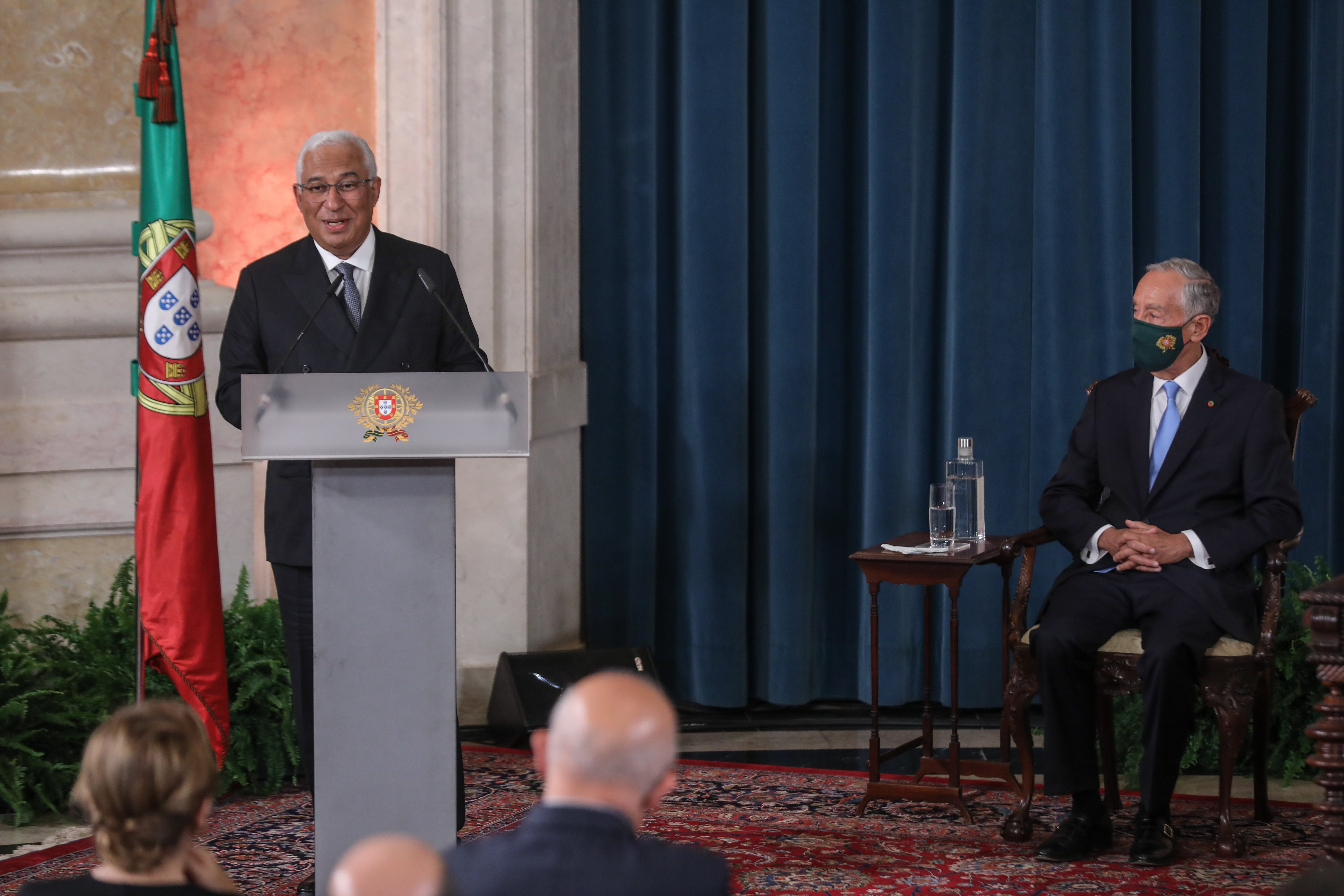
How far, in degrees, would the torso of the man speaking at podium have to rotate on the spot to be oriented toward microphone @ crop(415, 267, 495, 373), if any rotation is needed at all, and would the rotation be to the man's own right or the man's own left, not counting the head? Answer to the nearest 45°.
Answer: approximately 45° to the man's own left

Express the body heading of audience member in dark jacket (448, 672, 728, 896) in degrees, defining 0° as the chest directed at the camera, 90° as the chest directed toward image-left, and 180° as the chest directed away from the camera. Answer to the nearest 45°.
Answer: approximately 180°

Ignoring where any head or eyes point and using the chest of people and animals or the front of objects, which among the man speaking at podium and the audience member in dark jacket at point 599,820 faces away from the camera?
the audience member in dark jacket

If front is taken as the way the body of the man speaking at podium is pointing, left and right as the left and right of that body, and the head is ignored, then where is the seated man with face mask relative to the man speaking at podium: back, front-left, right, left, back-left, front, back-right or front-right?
left

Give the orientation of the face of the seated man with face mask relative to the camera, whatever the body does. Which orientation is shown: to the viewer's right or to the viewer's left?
to the viewer's left

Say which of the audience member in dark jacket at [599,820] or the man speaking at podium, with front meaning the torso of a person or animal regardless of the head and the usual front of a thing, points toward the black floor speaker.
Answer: the audience member in dark jacket

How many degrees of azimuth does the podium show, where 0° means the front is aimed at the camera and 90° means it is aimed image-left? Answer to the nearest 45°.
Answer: approximately 0°

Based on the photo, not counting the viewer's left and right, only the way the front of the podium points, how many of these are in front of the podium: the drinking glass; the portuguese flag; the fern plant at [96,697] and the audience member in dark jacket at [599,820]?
1
